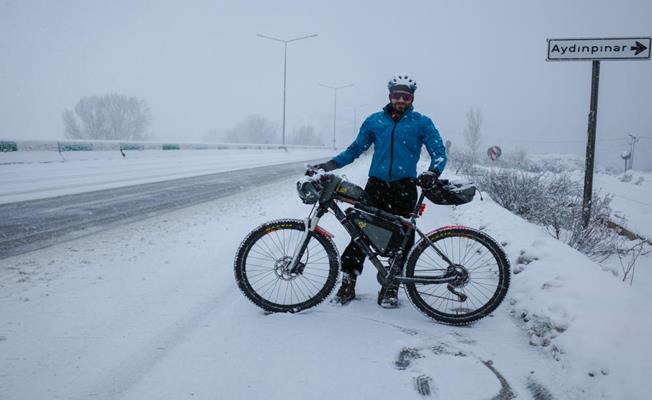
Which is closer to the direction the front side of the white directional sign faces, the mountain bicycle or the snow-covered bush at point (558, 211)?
the mountain bicycle

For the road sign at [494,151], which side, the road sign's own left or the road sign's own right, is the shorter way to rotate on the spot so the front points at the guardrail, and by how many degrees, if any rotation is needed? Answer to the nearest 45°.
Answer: approximately 45° to the road sign's own right

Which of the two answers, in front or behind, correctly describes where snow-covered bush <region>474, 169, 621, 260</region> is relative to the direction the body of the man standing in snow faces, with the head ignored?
behind

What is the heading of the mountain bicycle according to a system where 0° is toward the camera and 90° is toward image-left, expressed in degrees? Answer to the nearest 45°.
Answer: approximately 90°

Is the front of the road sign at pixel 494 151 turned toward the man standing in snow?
yes

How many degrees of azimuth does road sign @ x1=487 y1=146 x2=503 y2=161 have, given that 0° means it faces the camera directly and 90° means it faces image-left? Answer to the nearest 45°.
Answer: approximately 0°

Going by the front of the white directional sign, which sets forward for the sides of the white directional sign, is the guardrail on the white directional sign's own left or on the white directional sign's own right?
on the white directional sign's own right

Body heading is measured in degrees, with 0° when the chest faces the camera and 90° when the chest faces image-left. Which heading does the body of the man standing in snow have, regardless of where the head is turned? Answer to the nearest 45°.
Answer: approximately 0°
